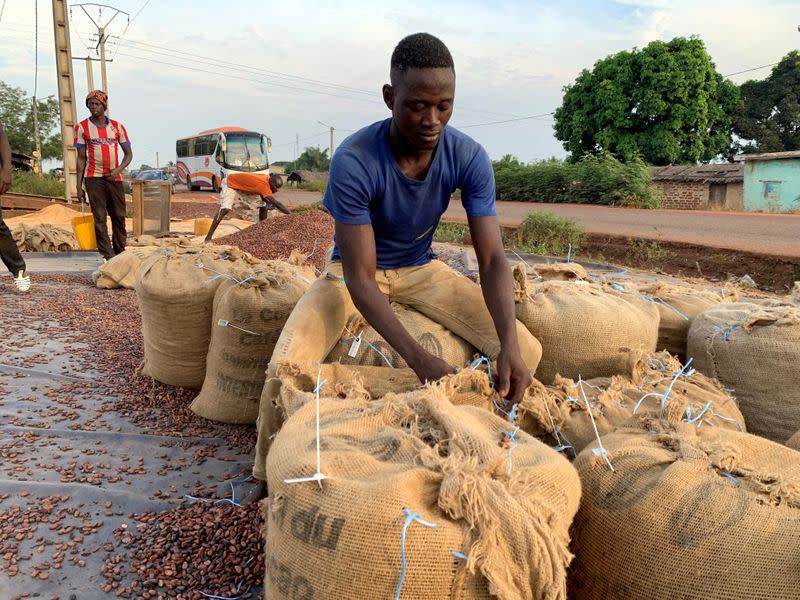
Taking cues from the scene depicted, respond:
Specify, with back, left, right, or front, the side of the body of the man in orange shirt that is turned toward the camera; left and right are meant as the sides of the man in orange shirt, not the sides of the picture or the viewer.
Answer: right

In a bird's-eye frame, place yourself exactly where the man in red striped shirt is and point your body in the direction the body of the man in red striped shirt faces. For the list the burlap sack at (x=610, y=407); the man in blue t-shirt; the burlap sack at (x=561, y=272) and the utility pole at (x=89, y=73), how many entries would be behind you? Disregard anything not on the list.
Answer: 1

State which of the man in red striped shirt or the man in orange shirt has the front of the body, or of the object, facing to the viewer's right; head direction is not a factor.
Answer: the man in orange shirt

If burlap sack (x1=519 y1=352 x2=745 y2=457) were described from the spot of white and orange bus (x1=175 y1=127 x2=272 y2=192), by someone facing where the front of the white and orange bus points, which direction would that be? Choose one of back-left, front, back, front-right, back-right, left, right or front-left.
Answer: front-right

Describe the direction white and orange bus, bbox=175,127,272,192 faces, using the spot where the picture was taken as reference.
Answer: facing the viewer and to the right of the viewer

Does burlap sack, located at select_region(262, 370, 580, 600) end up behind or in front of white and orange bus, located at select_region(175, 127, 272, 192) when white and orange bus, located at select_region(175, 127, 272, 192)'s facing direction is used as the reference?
in front

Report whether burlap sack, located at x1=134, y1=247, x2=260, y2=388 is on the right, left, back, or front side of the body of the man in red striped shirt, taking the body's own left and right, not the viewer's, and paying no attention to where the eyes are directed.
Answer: front

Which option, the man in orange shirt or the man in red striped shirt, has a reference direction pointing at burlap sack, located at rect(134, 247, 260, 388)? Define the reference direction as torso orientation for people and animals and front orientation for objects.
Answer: the man in red striped shirt

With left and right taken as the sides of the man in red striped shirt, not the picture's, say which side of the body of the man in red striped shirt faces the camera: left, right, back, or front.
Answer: front

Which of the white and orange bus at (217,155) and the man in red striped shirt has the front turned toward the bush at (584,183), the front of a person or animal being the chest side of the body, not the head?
the white and orange bus

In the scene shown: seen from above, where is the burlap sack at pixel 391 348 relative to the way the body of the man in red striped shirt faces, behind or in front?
in front

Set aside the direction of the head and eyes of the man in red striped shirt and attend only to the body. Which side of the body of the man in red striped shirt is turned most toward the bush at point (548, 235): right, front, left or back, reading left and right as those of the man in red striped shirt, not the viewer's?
left

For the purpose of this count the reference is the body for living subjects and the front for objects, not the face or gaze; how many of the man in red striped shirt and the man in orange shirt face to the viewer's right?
1

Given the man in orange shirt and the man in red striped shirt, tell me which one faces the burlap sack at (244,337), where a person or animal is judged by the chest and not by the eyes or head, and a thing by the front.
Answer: the man in red striped shirt
